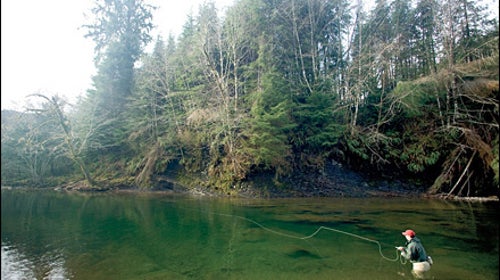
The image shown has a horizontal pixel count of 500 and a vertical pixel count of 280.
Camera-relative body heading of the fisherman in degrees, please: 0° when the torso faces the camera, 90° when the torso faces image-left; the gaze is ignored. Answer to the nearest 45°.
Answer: approximately 90°
